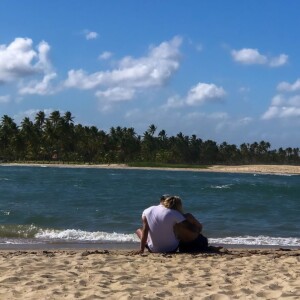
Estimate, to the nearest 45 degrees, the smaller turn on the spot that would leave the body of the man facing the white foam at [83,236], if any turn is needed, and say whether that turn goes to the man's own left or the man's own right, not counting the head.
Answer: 0° — they already face it

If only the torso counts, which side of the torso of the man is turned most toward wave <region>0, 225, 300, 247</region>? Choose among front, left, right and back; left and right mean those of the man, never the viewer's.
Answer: front

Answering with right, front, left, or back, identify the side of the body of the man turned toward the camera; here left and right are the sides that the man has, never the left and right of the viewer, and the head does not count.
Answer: back

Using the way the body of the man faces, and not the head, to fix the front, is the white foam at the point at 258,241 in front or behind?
in front
